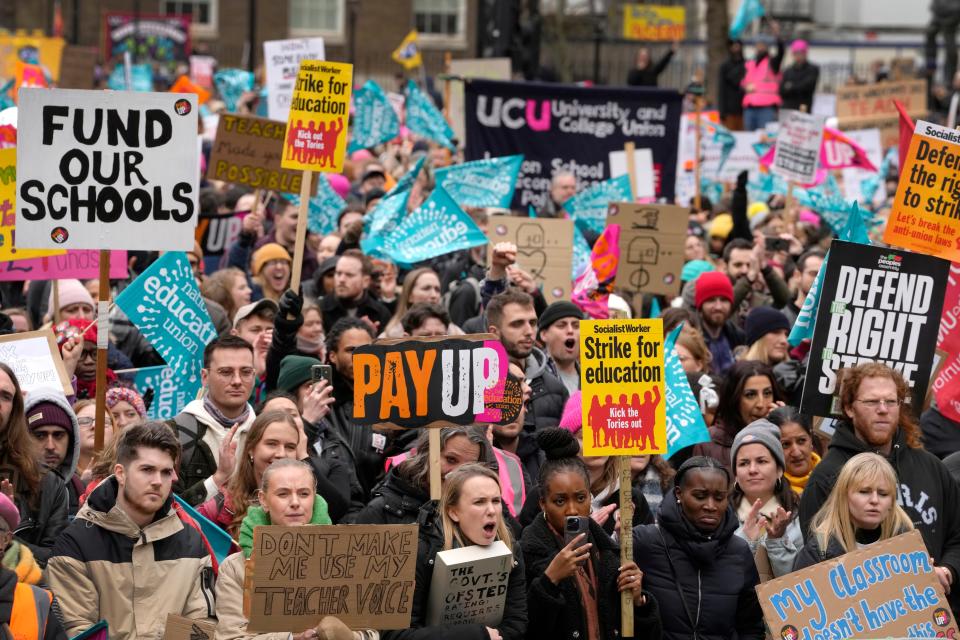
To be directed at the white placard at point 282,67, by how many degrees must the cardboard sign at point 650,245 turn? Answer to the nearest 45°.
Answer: approximately 135° to its right

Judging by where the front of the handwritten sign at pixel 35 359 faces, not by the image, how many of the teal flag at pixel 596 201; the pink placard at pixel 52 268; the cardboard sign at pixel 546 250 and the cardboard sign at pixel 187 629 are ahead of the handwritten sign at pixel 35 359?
1

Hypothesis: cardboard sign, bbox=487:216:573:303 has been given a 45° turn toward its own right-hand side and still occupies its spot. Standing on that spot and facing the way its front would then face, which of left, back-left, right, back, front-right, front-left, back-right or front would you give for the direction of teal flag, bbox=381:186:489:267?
front-right

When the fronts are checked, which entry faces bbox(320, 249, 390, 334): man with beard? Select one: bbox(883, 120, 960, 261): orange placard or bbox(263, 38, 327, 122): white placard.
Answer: the white placard

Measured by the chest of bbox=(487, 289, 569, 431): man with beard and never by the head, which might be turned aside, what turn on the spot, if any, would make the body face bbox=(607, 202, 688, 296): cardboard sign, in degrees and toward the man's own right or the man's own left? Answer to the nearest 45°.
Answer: approximately 135° to the man's own left

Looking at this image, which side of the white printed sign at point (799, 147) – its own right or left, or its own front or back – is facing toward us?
front

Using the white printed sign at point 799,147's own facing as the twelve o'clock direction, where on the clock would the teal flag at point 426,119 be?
The teal flag is roughly at 4 o'clock from the white printed sign.

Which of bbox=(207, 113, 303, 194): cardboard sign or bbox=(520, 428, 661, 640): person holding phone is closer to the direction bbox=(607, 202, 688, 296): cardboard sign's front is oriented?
the person holding phone

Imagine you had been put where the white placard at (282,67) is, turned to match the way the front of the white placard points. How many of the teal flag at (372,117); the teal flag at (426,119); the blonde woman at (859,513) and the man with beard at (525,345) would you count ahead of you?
2

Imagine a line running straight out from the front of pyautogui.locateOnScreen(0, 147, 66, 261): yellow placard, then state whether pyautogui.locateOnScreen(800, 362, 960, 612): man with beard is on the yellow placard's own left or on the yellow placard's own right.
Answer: on the yellow placard's own left

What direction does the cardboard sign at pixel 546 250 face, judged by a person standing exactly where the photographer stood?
facing the viewer

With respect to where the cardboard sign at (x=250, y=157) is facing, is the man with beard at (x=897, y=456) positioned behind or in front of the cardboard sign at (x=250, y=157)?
in front

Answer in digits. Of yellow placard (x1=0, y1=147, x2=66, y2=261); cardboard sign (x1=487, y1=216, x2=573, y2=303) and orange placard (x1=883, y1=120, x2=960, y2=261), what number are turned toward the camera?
3

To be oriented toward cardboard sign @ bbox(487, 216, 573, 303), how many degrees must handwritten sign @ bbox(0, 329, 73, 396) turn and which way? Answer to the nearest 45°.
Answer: approximately 135° to its left

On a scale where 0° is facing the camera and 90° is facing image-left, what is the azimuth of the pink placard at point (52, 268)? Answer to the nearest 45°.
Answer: approximately 0°
